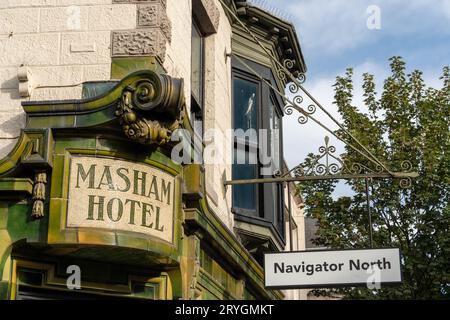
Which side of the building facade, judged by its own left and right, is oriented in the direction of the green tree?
left

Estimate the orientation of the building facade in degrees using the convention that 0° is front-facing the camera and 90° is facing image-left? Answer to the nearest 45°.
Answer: approximately 315°
